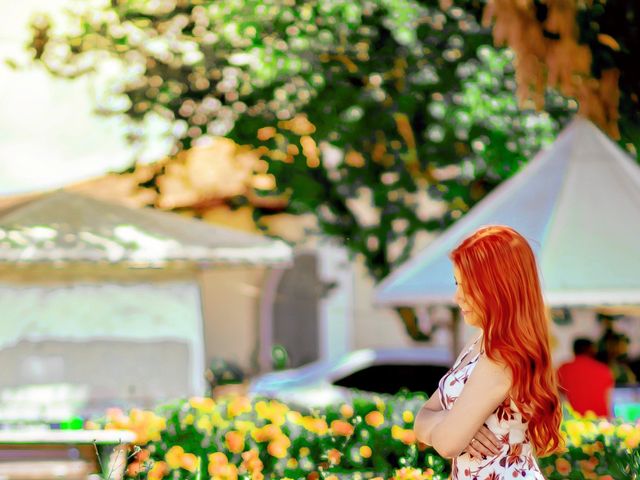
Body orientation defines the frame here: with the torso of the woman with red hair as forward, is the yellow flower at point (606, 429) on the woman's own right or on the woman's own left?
on the woman's own right

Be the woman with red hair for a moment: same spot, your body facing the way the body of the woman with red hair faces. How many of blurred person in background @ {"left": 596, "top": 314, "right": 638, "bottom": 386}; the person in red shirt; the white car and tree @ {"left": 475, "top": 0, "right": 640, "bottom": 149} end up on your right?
4

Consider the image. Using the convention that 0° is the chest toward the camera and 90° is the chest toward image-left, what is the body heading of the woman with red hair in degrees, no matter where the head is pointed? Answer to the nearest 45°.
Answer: approximately 90°

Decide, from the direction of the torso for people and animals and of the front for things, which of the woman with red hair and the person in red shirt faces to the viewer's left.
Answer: the woman with red hair

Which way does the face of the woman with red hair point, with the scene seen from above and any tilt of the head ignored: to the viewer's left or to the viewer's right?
to the viewer's left

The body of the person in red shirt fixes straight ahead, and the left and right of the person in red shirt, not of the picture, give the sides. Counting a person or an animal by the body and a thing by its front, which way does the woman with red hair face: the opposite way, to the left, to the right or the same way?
to the left

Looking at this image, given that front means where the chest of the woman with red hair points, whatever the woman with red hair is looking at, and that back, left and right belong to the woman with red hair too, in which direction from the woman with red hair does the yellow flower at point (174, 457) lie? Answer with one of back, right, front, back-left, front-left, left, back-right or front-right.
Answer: front-right

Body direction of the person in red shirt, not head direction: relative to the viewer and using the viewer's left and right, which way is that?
facing away from the viewer

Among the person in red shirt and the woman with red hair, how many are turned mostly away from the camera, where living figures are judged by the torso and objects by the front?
1
